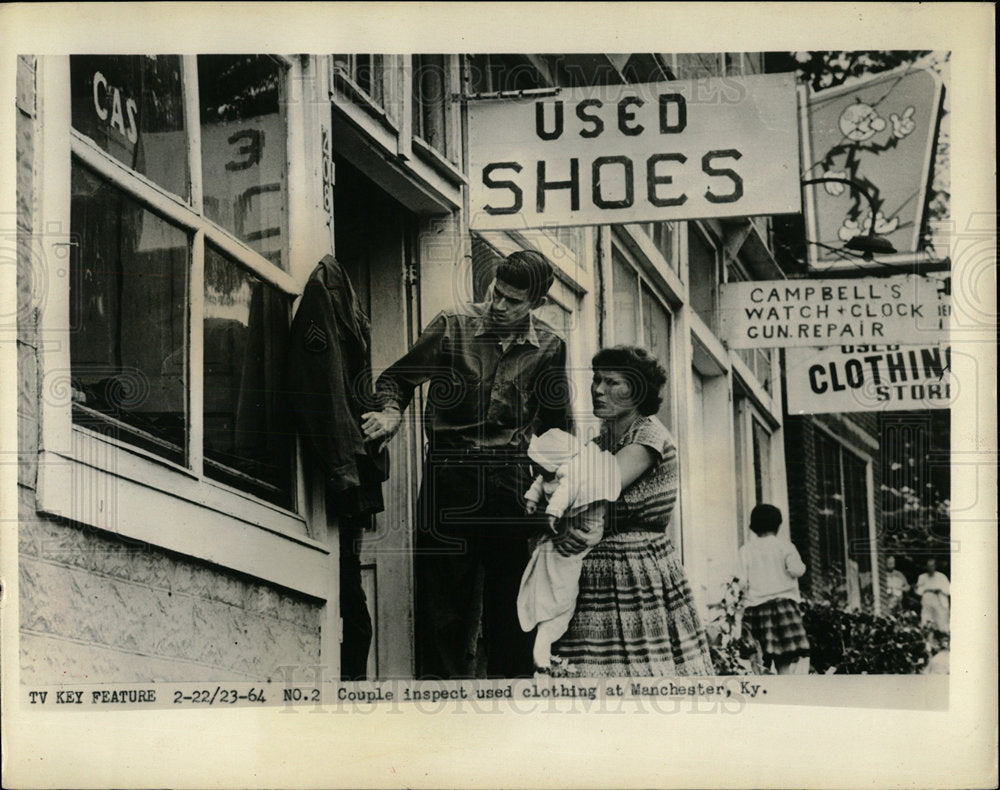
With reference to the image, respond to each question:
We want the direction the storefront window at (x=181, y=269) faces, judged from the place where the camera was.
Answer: facing the viewer and to the right of the viewer

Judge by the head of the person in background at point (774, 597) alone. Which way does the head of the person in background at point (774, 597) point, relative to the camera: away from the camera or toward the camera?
away from the camera

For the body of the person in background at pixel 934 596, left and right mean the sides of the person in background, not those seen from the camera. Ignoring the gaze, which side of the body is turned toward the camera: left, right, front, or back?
front

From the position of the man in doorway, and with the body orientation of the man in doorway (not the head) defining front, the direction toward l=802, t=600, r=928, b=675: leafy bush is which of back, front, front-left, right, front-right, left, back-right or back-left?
left

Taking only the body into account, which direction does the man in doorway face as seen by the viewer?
toward the camera

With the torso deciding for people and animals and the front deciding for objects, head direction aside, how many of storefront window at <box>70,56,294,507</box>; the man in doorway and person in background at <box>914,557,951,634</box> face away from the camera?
0

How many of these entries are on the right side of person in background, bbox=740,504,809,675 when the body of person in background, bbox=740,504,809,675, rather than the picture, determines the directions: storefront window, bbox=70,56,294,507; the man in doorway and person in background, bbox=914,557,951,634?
1

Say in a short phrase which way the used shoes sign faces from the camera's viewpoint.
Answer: facing the viewer

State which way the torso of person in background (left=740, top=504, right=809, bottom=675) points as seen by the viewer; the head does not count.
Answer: away from the camera

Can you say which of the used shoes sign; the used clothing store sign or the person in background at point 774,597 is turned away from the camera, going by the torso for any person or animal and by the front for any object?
the person in background

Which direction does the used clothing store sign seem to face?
toward the camera

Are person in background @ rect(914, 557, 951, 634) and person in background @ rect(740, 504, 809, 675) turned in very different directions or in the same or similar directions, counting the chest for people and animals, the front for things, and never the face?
very different directions

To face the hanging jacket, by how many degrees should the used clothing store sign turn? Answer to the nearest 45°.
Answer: approximately 45° to its right

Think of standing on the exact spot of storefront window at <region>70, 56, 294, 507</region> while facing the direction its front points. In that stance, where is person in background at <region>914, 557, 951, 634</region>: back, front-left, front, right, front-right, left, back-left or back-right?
front-left
